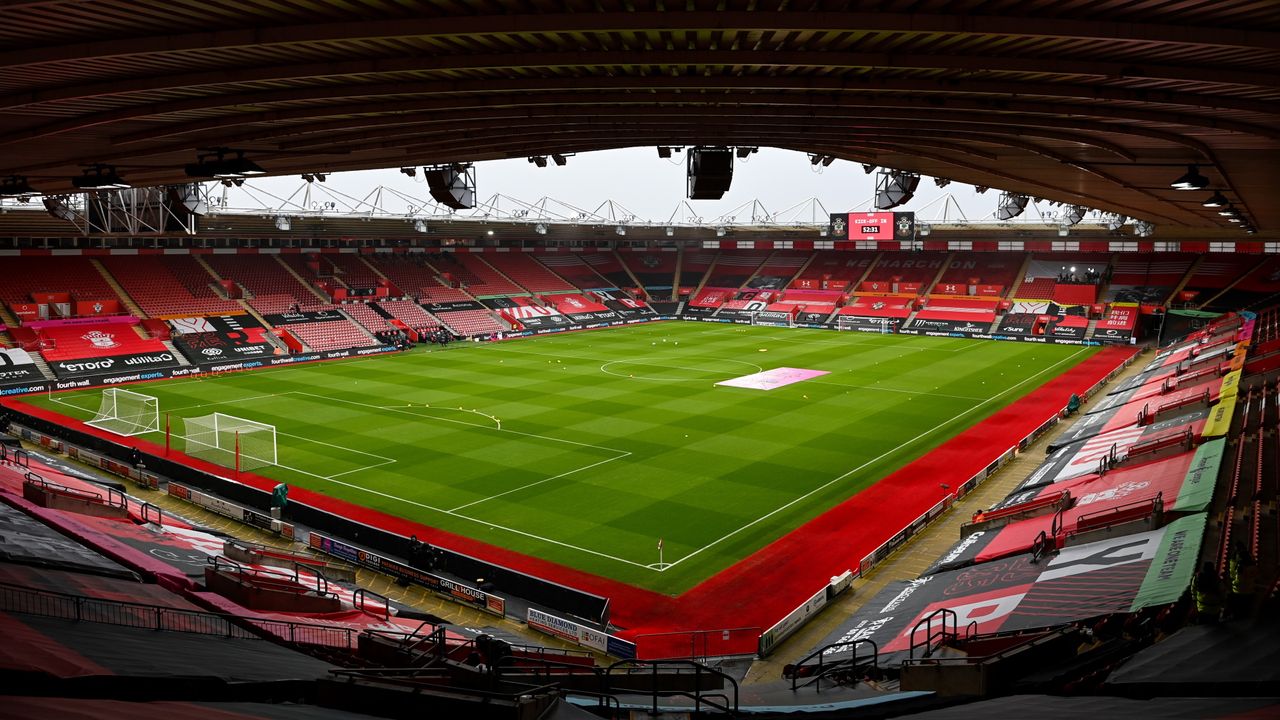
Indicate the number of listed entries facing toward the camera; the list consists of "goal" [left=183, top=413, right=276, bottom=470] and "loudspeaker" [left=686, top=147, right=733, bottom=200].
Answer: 1

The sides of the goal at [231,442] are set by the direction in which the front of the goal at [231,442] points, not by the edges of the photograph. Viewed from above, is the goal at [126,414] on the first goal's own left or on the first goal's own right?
on the first goal's own left

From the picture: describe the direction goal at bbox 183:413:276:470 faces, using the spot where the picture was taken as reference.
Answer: facing away from the viewer and to the right of the viewer

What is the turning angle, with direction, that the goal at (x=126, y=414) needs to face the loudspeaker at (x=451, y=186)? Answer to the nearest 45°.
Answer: approximately 135° to its right

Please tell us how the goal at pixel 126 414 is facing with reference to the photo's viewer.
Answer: facing away from the viewer and to the right of the viewer

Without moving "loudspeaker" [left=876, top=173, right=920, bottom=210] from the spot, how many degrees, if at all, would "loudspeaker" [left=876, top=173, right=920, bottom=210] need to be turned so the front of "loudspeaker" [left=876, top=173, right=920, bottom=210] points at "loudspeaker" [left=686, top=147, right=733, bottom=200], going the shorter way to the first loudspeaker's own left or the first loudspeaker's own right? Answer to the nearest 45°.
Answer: approximately 90° to the first loudspeaker's own right
